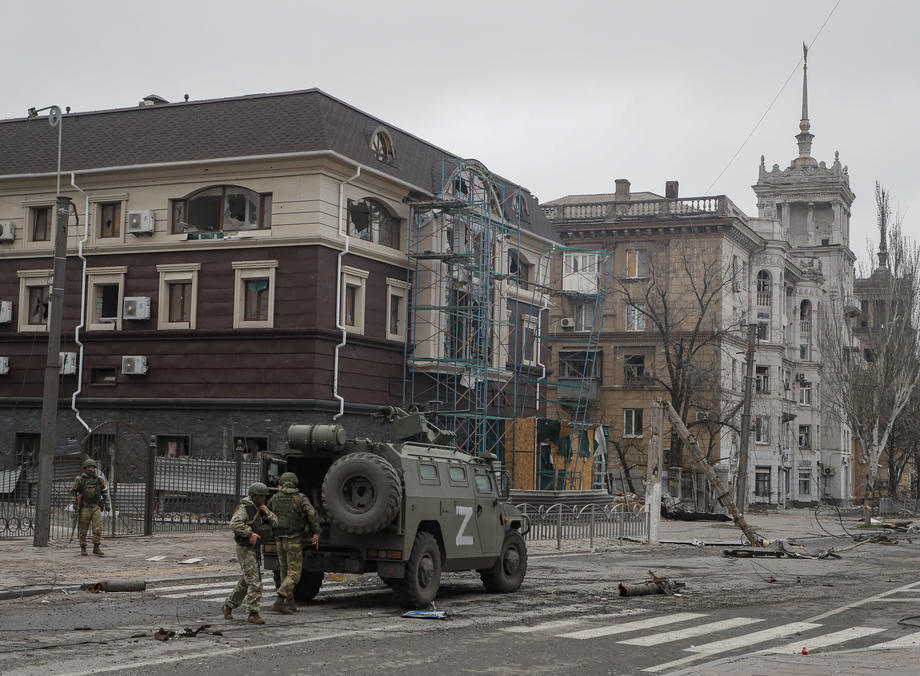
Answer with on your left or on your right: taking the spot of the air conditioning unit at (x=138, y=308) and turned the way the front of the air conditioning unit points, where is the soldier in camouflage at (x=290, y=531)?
on your left

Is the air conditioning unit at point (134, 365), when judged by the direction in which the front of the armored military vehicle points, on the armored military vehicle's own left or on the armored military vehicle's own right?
on the armored military vehicle's own left

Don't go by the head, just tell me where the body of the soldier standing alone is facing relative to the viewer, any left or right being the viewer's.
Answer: facing the viewer

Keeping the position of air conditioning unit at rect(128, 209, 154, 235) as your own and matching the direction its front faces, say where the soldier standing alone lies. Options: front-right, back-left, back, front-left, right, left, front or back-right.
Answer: front-left

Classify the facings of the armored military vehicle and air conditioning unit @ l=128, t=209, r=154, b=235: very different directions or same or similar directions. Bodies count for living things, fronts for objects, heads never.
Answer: very different directions

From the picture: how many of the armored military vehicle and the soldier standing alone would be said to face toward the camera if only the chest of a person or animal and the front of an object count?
1

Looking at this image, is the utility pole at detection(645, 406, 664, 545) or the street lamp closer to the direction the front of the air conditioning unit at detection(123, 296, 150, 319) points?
the street lamp

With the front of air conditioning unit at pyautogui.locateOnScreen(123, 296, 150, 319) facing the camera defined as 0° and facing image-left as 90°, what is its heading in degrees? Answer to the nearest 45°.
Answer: approximately 45°

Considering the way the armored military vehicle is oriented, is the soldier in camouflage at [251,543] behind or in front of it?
behind

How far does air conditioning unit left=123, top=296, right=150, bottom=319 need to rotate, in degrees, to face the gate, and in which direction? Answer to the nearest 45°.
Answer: approximately 45° to its left

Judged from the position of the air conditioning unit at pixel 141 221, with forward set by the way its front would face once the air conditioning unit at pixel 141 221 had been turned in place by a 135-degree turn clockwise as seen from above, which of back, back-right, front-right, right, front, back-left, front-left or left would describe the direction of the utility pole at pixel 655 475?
back-right

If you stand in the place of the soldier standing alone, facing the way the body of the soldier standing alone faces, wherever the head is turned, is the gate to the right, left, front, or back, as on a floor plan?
back

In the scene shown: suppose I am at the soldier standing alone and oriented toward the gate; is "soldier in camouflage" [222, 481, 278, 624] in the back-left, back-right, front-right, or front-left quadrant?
back-right

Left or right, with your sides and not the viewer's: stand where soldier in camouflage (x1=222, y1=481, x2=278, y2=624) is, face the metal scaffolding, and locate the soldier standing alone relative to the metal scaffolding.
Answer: left

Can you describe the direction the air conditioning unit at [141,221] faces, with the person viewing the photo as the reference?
facing the viewer and to the left of the viewer

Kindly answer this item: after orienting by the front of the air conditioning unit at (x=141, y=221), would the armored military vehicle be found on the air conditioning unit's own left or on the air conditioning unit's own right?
on the air conditioning unit's own left

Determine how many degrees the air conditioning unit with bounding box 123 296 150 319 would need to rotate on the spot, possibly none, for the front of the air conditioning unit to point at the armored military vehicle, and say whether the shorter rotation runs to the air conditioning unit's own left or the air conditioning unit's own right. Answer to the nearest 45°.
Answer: approximately 45° to the air conditioning unit's own left

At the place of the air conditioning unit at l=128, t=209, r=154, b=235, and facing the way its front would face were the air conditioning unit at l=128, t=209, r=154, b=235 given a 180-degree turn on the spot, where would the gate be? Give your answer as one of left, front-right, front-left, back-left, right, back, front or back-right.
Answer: back-right
